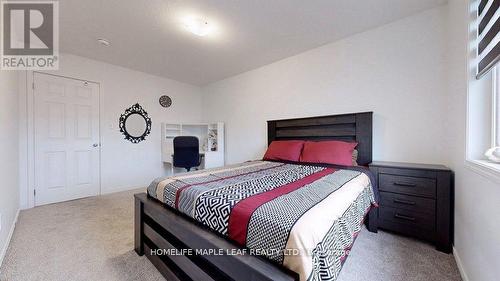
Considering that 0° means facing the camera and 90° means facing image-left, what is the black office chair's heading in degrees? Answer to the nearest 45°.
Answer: approximately 180°

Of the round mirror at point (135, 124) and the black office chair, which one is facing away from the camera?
the black office chair

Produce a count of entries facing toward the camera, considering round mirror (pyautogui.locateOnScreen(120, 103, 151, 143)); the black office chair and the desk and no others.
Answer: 2

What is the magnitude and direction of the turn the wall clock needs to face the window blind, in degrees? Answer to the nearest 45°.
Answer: approximately 45° to its left

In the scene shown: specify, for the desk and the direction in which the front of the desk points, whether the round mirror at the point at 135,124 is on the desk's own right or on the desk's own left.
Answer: on the desk's own right

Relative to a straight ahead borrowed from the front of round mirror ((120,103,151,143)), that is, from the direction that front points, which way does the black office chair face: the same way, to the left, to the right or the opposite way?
the opposite way
